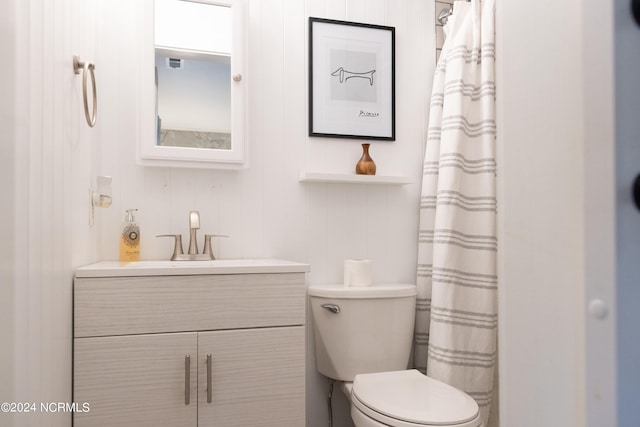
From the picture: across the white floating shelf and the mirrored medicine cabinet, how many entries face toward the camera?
2

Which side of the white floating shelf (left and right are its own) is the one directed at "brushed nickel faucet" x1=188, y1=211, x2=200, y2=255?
right

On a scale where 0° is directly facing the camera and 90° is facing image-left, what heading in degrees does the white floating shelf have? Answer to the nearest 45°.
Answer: approximately 0°

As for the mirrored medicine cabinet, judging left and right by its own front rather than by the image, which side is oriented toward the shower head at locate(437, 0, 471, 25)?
left

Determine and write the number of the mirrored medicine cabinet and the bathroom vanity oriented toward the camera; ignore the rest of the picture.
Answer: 2

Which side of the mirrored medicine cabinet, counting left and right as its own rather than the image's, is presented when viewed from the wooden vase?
left
